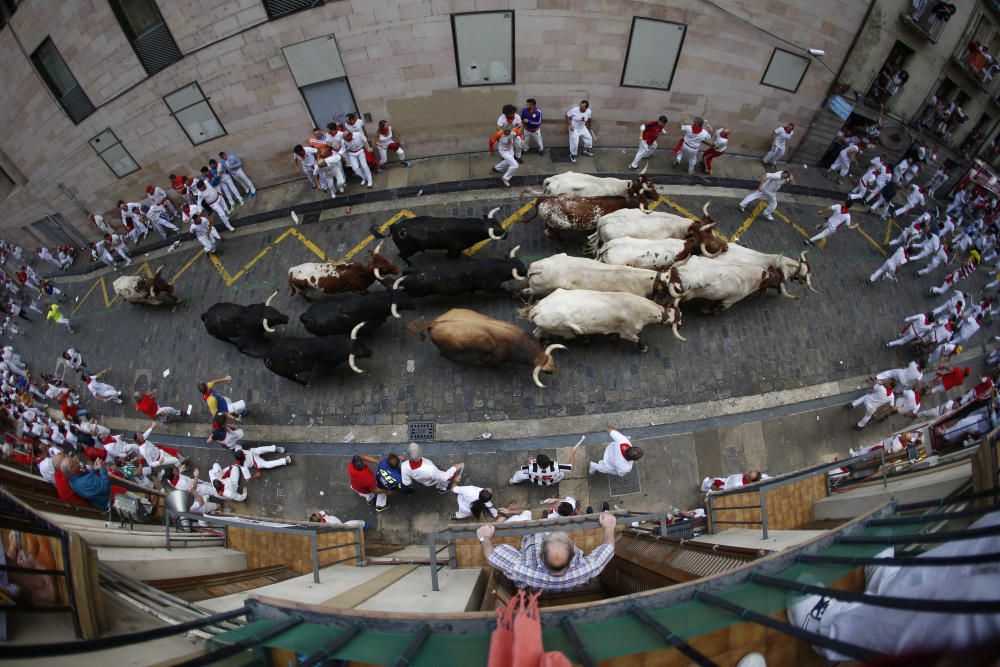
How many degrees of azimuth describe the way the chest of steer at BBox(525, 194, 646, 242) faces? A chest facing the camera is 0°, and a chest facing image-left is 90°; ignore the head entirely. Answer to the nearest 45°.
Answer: approximately 270°

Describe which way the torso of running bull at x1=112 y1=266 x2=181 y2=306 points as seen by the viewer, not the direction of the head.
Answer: to the viewer's right

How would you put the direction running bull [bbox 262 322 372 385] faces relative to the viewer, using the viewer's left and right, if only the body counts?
facing to the right of the viewer

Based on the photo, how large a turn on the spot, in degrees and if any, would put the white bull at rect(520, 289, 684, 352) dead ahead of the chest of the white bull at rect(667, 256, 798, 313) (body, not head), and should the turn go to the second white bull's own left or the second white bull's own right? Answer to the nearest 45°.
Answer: approximately 135° to the second white bull's own right

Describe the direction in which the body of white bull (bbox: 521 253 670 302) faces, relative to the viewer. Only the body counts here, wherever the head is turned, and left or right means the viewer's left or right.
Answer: facing to the right of the viewer

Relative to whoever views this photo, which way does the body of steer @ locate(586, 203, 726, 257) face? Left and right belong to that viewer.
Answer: facing to the right of the viewer

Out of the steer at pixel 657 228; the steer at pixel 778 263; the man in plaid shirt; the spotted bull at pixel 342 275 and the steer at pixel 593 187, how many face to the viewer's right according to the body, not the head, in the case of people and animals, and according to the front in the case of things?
4

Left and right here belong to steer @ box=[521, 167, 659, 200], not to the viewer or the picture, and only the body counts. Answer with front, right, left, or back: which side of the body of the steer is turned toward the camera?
right
